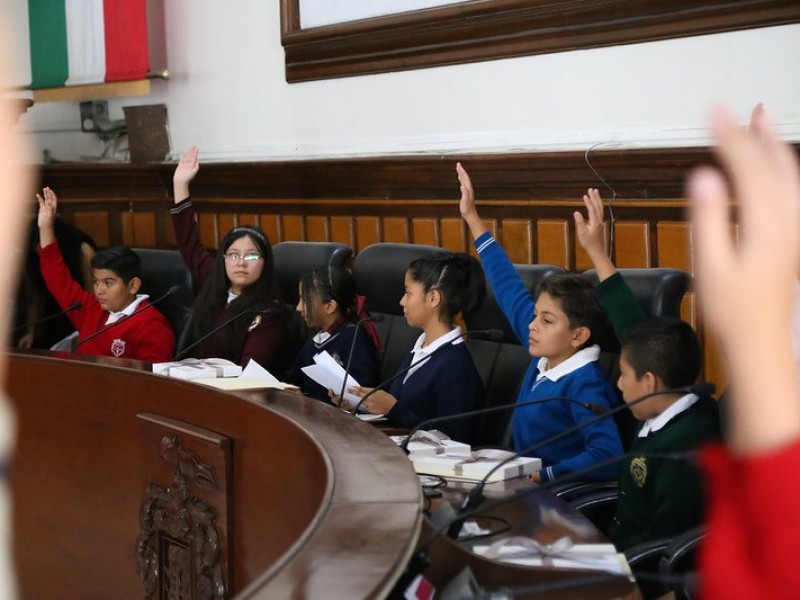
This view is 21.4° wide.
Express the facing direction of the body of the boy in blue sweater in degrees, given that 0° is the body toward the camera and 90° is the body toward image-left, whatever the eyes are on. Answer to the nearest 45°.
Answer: approximately 45°

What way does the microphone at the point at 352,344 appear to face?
to the viewer's right

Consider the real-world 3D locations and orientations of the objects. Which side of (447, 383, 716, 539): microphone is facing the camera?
right

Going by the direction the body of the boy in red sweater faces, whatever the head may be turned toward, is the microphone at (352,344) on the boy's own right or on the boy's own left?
on the boy's own left

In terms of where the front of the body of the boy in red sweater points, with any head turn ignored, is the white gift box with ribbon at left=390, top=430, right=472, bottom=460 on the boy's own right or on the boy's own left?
on the boy's own left

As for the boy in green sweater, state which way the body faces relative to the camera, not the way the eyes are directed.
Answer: to the viewer's left

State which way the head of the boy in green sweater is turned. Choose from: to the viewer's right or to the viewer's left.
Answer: to the viewer's left

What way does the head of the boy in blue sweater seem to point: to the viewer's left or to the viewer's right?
to the viewer's left

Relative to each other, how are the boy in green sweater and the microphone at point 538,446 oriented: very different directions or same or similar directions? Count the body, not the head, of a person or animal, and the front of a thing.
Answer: very different directions

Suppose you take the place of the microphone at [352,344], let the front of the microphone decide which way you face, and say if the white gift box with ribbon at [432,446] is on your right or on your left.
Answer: on your right

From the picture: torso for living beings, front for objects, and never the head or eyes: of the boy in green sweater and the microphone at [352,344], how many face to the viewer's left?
1

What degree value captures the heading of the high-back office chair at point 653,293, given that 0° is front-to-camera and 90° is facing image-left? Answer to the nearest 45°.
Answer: approximately 45°
